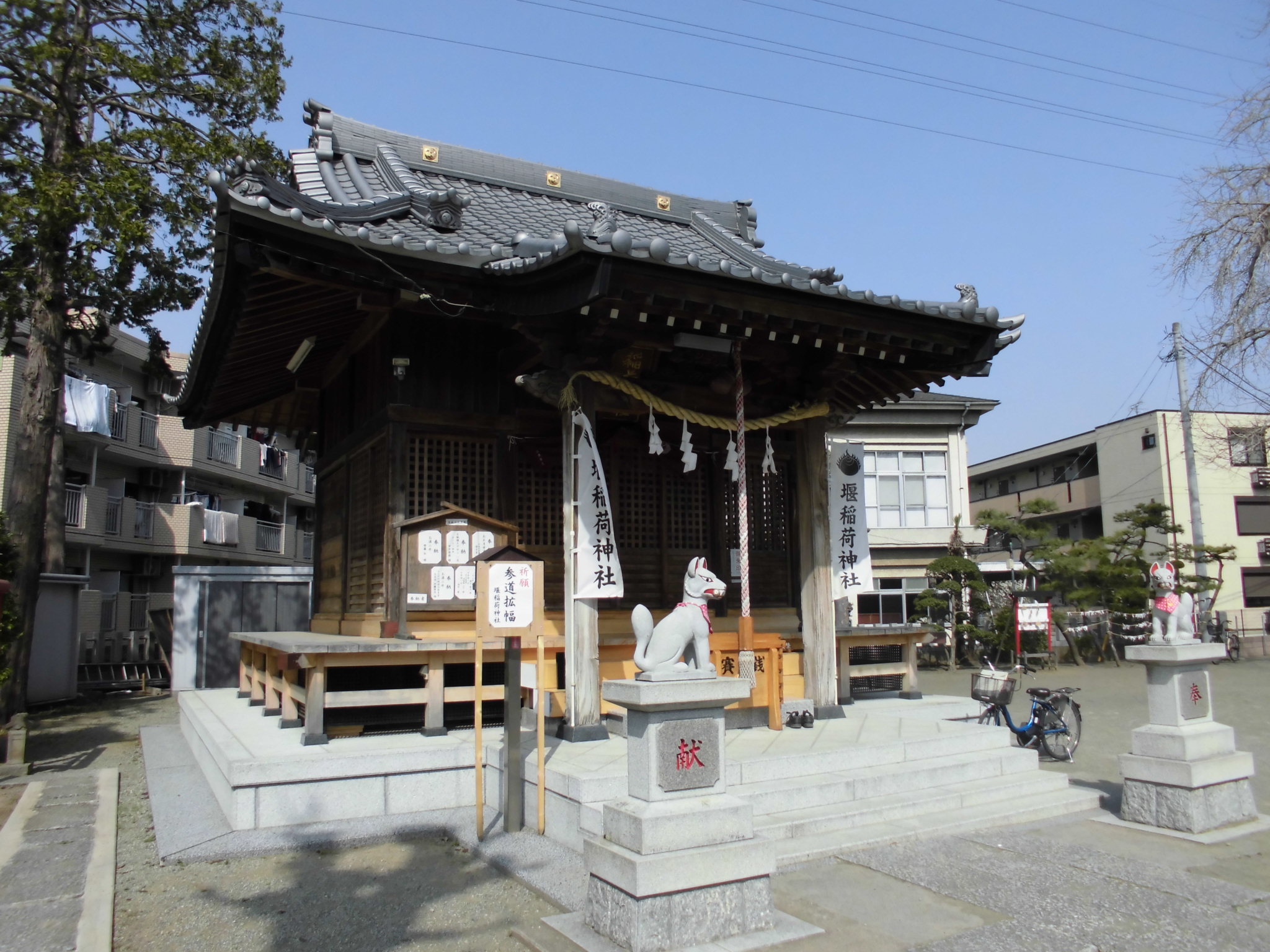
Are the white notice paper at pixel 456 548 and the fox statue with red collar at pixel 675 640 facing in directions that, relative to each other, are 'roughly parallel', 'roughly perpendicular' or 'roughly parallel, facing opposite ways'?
roughly perpendicular

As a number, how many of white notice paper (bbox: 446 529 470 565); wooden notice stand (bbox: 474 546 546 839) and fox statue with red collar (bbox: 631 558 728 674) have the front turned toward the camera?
2

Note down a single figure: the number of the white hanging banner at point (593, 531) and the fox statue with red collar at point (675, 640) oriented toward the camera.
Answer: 1

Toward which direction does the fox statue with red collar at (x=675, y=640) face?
to the viewer's right

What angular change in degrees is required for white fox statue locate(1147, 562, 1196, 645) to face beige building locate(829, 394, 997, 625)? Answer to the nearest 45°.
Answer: approximately 135° to its right

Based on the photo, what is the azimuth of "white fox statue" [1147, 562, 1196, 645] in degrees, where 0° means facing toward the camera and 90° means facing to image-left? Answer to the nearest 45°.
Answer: approximately 45°

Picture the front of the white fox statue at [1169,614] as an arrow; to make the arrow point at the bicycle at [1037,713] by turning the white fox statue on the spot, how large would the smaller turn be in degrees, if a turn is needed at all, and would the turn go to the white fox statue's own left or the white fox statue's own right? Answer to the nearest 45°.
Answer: approximately 90° to the white fox statue's own right

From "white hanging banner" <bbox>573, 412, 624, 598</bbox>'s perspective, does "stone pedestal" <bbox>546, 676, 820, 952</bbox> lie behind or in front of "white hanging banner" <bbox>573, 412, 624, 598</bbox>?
in front

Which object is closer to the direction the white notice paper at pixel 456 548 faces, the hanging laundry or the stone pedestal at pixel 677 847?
the stone pedestal
